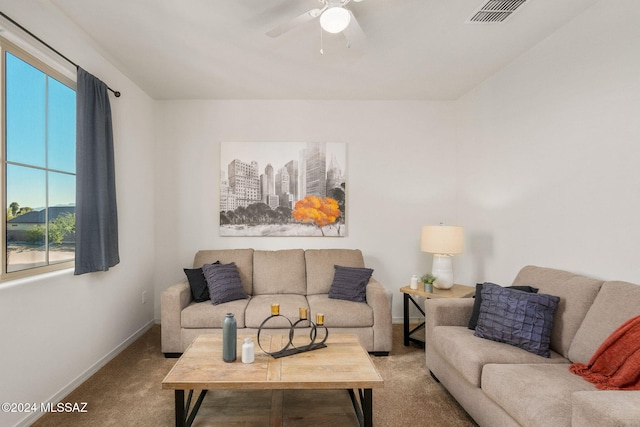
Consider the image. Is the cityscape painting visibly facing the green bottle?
yes

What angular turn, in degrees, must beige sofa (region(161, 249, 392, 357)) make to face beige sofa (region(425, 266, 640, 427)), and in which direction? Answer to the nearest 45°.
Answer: approximately 45° to its left

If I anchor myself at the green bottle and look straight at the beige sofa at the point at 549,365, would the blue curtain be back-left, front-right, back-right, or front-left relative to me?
back-left

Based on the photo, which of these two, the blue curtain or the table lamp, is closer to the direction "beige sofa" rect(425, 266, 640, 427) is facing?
the blue curtain

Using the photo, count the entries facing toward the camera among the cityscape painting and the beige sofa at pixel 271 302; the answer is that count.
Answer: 2

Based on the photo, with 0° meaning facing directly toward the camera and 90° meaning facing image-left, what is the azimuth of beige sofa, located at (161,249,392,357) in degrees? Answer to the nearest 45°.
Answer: approximately 0°
